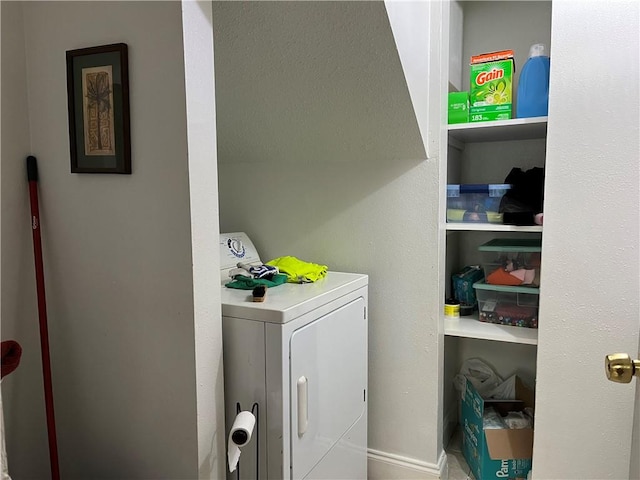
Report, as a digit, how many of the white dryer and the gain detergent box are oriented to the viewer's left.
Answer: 0

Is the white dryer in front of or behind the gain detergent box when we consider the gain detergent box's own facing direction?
in front

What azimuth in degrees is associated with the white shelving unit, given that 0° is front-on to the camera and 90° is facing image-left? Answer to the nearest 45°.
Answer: approximately 45°

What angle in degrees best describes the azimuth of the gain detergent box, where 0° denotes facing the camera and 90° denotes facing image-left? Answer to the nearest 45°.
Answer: approximately 0°

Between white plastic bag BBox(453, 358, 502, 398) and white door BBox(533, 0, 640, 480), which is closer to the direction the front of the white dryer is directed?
the white door

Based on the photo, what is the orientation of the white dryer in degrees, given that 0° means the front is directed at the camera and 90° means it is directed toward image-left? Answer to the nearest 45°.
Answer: approximately 315°

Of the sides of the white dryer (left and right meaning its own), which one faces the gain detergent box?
left

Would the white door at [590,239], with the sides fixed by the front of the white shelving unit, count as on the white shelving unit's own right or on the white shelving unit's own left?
on the white shelving unit's own left
